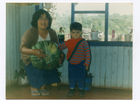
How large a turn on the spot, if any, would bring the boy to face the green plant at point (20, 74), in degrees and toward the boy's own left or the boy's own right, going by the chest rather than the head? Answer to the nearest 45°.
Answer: approximately 90° to the boy's own right

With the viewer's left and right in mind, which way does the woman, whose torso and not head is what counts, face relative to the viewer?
facing the viewer and to the right of the viewer

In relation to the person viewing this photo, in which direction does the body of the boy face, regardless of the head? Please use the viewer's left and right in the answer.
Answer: facing the viewer

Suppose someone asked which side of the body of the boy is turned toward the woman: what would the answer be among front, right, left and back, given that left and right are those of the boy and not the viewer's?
right

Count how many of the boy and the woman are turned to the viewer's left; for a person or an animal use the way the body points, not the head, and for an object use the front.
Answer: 0

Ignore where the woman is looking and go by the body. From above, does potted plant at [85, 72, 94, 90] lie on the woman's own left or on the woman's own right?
on the woman's own left

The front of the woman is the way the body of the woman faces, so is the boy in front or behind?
in front
